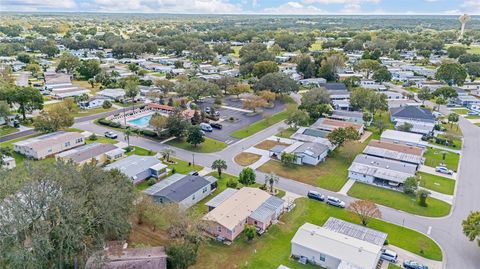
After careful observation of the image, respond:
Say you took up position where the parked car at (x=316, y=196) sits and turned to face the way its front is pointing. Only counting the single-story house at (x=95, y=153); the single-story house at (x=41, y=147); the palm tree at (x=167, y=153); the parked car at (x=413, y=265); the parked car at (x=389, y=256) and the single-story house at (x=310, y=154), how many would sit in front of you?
2

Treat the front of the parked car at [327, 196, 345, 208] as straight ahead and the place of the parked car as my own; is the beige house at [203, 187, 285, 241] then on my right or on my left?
on my right

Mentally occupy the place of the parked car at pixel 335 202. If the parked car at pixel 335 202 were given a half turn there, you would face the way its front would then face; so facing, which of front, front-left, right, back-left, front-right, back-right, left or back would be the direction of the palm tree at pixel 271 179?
front-left

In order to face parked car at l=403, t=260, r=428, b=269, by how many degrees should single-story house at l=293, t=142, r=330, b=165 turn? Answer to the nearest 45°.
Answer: approximately 90° to its left

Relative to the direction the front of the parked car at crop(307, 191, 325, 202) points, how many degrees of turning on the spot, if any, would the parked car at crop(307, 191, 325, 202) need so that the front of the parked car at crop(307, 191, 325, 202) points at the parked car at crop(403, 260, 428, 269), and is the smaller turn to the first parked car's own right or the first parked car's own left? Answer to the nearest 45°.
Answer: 0° — it already faces it

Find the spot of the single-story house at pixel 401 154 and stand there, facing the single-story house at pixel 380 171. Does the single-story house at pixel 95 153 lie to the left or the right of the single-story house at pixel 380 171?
right

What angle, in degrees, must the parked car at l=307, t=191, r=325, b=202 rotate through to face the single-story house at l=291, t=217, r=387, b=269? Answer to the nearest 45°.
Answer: approximately 45° to its right

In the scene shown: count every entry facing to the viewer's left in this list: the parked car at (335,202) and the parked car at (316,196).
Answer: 0

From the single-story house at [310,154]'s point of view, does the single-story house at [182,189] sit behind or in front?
in front
